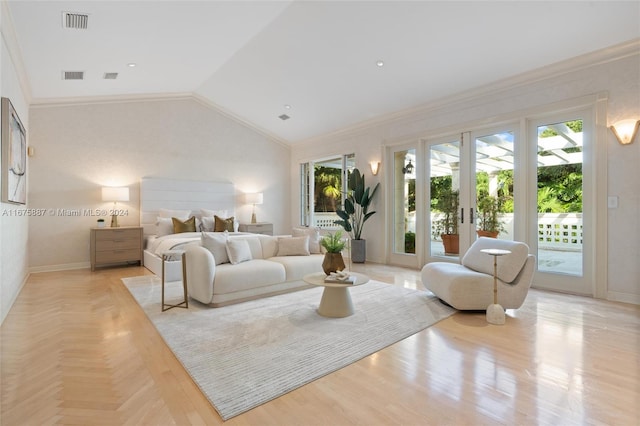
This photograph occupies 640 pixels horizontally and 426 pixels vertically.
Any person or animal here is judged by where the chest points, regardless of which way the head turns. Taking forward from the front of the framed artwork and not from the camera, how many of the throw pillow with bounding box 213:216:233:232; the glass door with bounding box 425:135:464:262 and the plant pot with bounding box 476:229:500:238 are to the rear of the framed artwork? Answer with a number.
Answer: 0

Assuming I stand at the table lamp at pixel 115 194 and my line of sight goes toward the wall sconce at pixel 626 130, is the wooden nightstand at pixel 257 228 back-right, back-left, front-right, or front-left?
front-left

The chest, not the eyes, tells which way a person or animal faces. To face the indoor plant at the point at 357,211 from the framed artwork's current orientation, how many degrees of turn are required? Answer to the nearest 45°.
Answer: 0° — it already faces it

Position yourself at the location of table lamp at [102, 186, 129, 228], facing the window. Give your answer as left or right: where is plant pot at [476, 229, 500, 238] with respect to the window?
right

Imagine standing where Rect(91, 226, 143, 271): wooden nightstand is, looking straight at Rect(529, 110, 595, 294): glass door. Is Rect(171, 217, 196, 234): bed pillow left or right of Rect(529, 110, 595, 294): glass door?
left

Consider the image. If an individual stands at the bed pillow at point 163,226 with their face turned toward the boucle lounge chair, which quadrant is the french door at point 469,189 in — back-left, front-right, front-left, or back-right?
front-left

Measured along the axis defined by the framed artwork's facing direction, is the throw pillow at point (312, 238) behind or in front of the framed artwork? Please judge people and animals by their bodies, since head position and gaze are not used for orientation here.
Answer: in front

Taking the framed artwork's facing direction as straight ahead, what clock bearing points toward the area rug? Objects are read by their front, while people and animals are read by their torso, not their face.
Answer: The area rug is roughly at 2 o'clock from the framed artwork.

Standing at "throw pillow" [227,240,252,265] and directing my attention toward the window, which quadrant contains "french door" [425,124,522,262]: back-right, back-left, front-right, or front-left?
front-right

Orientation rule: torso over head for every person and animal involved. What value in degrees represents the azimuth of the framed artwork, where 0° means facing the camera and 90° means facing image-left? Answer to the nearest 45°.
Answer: approximately 270°

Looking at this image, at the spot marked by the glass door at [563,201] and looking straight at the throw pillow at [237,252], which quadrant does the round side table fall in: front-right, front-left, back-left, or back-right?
front-left

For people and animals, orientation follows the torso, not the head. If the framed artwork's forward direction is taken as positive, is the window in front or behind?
in front
